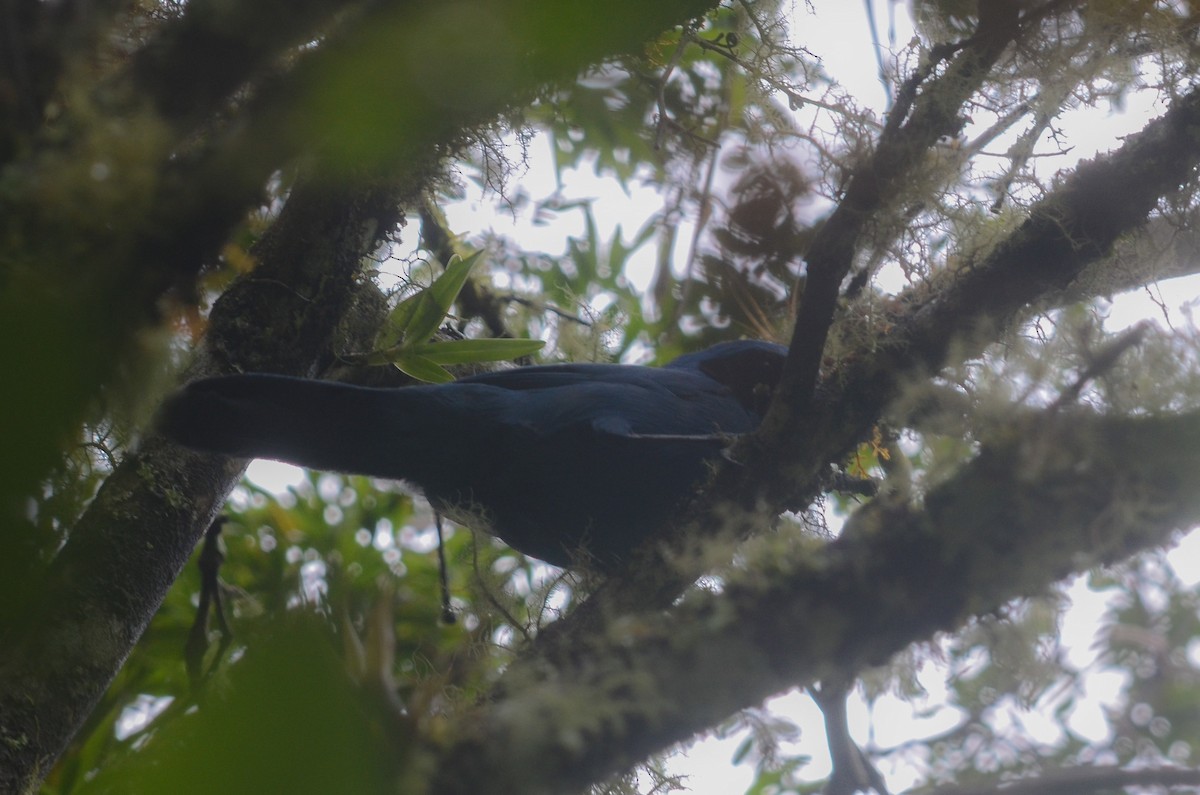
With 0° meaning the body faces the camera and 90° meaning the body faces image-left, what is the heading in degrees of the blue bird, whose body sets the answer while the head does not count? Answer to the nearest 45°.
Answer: approximately 270°
